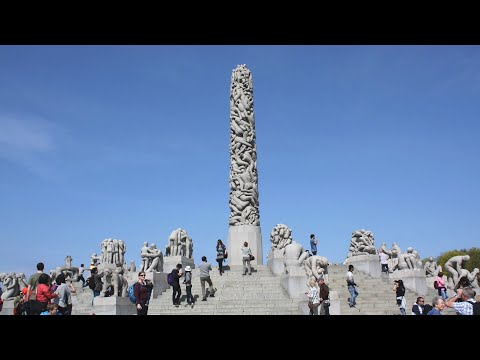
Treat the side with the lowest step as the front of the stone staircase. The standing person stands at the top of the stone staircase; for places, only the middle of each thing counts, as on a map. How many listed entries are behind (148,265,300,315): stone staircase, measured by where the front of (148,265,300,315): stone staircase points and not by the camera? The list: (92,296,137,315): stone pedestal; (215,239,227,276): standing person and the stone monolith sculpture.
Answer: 2

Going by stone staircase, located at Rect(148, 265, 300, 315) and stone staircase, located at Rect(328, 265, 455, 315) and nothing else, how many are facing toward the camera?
2

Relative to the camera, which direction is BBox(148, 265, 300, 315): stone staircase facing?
toward the camera

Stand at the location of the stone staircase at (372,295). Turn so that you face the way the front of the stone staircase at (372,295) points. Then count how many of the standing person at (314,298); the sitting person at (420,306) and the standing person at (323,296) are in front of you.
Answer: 3

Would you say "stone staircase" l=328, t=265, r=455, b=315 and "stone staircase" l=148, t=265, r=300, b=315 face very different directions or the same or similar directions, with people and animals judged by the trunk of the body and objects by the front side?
same or similar directions

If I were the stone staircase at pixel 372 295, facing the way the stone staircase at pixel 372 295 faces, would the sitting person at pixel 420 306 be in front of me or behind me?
in front

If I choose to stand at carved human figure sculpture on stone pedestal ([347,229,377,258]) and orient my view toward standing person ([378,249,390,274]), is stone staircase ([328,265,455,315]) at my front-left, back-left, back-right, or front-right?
front-right

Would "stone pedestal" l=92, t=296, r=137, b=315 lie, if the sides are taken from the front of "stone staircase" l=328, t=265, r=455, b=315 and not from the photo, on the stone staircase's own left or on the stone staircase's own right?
on the stone staircase's own right

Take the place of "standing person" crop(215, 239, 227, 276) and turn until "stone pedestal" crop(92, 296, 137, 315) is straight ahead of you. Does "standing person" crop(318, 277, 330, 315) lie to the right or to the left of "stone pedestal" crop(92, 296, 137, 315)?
left

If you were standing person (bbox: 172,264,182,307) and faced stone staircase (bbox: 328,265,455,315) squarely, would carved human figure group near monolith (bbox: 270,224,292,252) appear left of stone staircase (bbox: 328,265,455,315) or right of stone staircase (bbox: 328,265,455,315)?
left

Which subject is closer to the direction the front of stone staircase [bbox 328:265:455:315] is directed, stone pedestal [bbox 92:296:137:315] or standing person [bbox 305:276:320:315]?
the standing person

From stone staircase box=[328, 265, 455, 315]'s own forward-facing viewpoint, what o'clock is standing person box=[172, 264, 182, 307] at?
The standing person is roughly at 2 o'clock from the stone staircase.

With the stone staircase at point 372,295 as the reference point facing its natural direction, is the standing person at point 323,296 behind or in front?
in front

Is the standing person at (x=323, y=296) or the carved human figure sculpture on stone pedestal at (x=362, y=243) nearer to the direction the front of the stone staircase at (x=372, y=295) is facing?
the standing person

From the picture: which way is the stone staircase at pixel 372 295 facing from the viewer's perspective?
toward the camera
